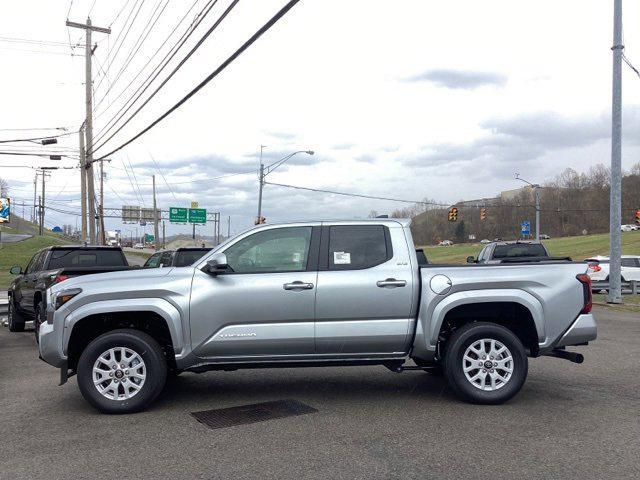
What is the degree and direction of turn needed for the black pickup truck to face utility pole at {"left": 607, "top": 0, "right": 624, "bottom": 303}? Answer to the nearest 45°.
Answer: approximately 135° to its right

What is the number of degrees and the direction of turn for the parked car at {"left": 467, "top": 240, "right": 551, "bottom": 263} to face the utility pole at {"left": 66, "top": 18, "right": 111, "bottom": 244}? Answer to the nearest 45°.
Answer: approximately 45° to its left

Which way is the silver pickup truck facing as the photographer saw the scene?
facing to the left of the viewer

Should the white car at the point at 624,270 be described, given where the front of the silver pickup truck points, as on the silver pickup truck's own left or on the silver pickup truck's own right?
on the silver pickup truck's own right

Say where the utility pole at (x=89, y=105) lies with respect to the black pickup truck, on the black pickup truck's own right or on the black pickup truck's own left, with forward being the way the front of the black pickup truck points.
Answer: on the black pickup truck's own right

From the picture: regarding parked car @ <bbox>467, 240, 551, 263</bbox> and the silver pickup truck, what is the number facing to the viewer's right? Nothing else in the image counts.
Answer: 0

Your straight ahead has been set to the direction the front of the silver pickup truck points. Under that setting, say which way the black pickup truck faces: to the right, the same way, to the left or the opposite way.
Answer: to the right

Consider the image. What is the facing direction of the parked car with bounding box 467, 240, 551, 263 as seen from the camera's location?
facing away from the viewer and to the left of the viewer

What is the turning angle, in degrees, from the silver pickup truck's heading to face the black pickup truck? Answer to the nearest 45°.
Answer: approximately 45° to its right

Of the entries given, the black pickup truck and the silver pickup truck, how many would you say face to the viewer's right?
0

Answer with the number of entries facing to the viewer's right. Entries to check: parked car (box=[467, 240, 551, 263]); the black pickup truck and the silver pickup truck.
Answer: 0

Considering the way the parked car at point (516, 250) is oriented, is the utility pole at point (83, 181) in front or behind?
in front
